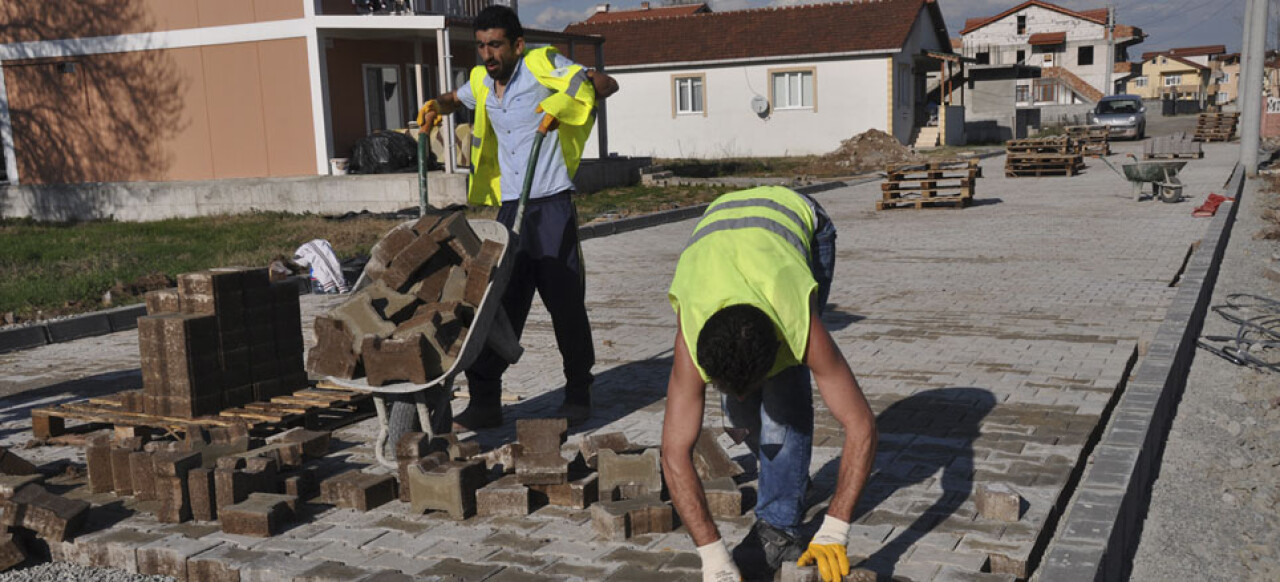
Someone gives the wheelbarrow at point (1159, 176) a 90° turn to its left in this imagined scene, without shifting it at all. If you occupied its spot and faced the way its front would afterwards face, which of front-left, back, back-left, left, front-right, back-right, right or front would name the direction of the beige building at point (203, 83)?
left

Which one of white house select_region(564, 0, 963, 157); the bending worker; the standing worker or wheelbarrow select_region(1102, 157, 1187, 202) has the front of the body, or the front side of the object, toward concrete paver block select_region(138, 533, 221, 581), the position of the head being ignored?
the standing worker

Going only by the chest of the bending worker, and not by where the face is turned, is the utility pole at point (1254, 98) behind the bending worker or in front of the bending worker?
behind

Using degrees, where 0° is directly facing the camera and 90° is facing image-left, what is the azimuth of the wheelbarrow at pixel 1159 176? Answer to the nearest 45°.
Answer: approximately 270°

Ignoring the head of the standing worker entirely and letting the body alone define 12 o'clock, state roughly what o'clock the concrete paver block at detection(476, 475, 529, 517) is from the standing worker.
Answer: The concrete paver block is roughly at 11 o'clock from the standing worker.

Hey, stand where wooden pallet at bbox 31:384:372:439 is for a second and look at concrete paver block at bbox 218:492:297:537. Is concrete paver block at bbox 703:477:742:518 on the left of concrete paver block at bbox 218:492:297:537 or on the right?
left

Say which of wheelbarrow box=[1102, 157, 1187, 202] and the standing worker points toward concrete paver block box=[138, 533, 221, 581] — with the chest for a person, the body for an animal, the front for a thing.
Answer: the standing worker

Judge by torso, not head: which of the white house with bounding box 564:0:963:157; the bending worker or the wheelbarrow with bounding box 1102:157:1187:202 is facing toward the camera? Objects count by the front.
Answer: the bending worker

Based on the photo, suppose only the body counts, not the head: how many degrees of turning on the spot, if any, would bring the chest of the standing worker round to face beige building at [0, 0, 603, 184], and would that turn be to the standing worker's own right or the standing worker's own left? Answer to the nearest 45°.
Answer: approximately 135° to the standing worker's own right

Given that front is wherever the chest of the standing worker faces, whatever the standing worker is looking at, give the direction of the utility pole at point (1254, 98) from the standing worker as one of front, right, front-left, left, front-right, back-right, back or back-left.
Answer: back
